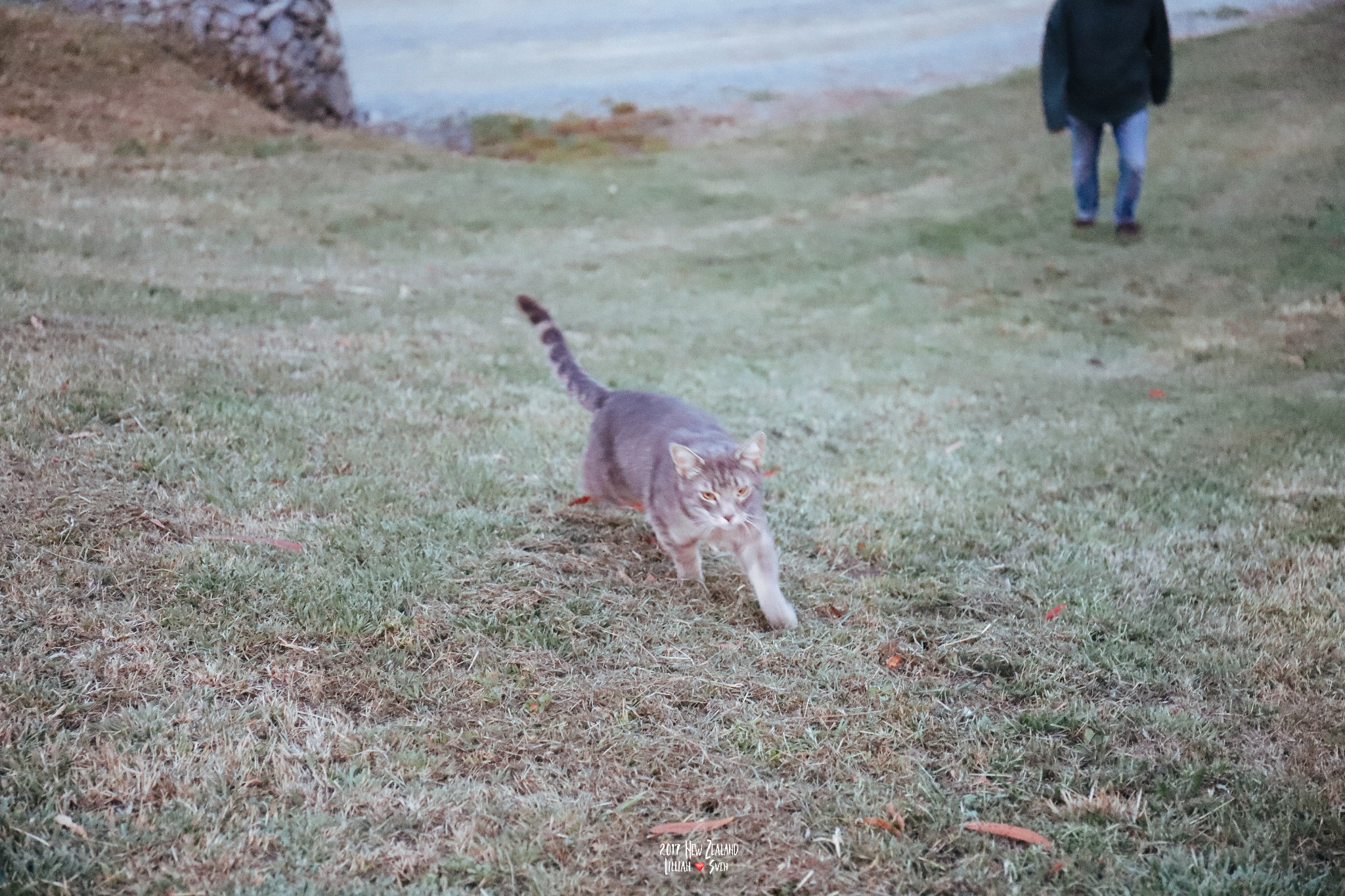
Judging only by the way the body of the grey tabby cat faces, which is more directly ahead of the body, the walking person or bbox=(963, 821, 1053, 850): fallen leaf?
the fallen leaf

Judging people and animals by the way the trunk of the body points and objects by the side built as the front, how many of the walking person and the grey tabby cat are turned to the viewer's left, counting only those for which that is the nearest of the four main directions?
0

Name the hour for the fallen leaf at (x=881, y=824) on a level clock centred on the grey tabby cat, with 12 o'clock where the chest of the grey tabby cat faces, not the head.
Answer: The fallen leaf is roughly at 1 o'clock from the grey tabby cat.

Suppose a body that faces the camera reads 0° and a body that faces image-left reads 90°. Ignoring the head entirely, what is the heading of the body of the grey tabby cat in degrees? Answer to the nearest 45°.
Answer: approximately 315°
